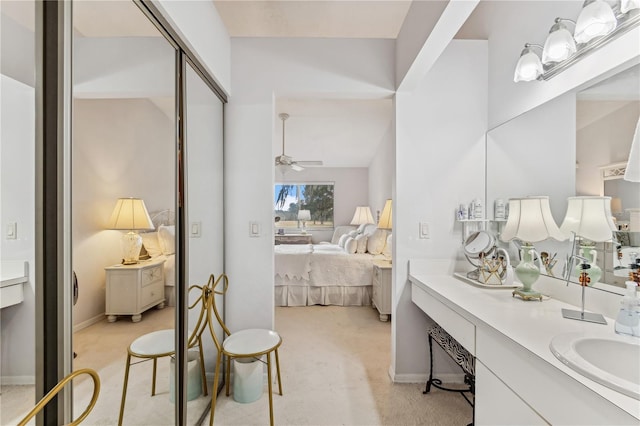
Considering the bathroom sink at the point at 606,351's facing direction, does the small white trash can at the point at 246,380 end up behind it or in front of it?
in front

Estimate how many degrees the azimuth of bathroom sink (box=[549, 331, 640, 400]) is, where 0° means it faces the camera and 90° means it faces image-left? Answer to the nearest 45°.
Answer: approximately 45°

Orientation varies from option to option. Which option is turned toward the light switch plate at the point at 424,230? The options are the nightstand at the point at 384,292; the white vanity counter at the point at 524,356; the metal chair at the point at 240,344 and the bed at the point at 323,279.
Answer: the metal chair

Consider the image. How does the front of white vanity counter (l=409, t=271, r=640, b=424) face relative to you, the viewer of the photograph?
facing the viewer and to the left of the viewer

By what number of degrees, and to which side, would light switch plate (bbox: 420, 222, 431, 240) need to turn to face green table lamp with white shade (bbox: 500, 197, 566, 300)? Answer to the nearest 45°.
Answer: approximately 45° to its left

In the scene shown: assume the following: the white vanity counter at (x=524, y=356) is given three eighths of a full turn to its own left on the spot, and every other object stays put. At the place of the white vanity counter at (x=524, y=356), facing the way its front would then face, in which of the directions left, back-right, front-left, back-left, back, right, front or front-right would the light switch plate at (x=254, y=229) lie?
back

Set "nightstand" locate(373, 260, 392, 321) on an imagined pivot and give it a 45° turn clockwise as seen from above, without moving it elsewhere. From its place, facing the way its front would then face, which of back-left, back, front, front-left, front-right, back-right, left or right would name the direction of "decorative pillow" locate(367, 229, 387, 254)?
front-right

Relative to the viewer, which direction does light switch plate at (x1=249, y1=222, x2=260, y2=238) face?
toward the camera

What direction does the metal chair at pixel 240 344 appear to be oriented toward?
to the viewer's right

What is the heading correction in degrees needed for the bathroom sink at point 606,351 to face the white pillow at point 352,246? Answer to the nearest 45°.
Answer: approximately 90° to its right

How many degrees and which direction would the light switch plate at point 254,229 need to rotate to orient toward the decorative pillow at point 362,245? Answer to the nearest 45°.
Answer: approximately 135° to its left

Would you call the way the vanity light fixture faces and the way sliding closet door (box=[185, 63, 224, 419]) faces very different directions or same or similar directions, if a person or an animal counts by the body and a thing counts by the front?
very different directions

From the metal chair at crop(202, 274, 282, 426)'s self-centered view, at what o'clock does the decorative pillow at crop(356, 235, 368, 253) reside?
The decorative pillow is roughly at 10 o'clock from the metal chair.

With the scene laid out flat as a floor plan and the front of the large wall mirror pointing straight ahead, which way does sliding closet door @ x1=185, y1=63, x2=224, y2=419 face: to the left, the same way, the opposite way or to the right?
the opposite way

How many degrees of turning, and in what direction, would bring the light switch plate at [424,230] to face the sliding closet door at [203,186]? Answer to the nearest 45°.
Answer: approximately 45° to its right
